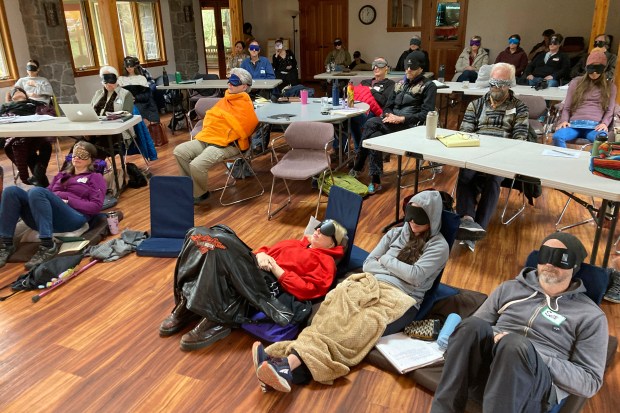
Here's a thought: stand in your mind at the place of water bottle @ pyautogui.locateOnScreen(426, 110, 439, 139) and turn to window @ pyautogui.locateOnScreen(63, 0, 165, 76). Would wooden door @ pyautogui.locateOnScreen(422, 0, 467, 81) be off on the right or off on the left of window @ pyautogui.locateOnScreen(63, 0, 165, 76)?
right

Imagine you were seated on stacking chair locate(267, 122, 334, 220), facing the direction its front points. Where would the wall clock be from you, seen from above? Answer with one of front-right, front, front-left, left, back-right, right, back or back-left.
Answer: back-right

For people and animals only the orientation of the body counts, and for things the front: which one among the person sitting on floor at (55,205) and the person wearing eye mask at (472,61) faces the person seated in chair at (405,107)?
the person wearing eye mask

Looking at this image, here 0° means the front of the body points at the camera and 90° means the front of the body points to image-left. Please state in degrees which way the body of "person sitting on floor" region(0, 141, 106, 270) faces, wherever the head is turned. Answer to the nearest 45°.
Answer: approximately 45°

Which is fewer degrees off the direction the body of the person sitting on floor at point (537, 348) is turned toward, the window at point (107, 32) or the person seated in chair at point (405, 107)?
the window

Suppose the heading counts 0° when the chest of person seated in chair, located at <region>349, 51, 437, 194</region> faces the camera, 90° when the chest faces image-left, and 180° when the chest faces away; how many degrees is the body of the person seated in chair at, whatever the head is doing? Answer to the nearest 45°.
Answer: approximately 45°

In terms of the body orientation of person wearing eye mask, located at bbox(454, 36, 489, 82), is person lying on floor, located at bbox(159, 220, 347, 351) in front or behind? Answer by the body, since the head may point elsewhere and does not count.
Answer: in front

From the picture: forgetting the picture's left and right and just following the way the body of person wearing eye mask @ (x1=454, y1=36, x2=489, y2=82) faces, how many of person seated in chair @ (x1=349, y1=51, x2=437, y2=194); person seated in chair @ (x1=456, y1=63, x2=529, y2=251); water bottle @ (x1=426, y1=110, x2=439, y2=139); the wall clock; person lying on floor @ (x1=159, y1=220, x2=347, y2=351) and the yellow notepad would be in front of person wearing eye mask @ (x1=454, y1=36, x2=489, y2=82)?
5

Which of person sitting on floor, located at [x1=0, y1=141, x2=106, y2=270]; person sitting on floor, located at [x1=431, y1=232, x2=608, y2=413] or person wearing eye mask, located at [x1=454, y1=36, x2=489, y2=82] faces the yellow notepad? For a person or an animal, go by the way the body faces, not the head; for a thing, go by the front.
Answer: the person wearing eye mask

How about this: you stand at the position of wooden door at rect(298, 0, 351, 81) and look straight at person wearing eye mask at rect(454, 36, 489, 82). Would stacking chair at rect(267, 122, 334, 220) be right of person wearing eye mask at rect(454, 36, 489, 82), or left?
right

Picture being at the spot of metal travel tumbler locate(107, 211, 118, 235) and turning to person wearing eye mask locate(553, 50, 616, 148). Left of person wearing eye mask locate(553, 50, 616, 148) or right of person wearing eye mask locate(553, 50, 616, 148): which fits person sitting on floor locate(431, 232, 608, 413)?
right

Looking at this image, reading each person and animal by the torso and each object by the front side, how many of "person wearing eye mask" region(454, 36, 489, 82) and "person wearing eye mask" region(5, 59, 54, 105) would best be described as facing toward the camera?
2
